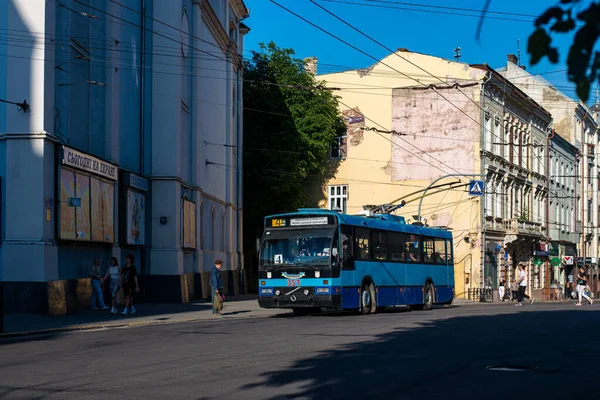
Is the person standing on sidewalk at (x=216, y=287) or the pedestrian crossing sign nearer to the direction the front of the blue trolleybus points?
the person standing on sidewalk

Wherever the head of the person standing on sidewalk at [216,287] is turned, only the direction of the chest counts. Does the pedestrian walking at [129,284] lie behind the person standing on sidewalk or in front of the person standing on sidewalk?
behind

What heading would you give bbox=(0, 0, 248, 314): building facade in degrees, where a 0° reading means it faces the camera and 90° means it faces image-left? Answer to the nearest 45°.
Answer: approximately 315°

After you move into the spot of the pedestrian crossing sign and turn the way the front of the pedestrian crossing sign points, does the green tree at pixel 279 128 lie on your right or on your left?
on your right

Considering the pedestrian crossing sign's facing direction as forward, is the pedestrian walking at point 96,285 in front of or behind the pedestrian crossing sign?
in front

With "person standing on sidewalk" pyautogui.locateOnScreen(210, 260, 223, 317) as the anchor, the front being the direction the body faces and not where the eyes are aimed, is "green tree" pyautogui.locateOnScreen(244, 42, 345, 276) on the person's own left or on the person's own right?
on the person's own left

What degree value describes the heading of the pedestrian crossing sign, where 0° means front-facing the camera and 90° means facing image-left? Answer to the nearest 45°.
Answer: approximately 0°

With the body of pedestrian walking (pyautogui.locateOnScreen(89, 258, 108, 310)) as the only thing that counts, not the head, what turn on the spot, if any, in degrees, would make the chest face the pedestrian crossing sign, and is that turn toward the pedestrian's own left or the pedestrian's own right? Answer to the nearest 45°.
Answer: approximately 45° to the pedestrian's own left
